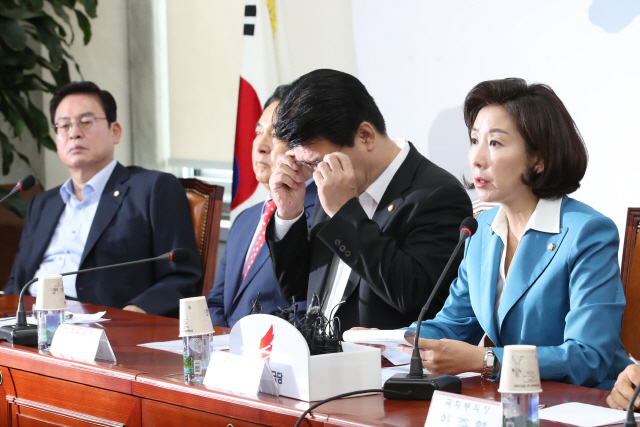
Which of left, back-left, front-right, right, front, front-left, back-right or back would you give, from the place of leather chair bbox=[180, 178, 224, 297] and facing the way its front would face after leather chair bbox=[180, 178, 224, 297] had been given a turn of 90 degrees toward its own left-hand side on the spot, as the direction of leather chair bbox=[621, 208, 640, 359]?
front

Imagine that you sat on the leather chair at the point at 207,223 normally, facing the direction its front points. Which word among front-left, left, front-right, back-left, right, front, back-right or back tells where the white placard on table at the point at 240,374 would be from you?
front-left

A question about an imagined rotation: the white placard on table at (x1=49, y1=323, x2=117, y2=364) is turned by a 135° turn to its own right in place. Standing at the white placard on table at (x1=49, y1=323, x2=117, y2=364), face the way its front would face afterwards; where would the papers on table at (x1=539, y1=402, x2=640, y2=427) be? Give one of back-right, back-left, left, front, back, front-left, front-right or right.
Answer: back-right

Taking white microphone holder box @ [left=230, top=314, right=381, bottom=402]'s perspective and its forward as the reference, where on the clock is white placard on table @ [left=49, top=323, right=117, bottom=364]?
The white placard on table is roughly at 3 o'clock from the white microphone holder box.

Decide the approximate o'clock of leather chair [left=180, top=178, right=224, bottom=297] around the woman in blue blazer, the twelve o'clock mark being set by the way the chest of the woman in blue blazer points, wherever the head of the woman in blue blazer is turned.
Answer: The leather chair is roughly at 3 o'clock from the woman in blue blazer.

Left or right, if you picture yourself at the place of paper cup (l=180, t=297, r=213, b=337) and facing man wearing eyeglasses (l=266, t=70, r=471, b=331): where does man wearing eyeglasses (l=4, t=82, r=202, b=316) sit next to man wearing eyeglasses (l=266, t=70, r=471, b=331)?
left

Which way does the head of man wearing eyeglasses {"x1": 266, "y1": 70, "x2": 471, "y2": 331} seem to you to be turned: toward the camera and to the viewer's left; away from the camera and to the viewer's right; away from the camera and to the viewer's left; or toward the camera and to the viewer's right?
toward the camera and to the viewer's left

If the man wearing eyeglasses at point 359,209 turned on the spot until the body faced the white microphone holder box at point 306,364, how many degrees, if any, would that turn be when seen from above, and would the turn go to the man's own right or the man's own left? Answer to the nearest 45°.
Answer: approximately 45° to the man's own left

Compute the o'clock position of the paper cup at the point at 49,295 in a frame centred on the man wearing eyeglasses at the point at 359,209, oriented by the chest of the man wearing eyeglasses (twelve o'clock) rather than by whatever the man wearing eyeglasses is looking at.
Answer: The paper cup is roughly at 1 o'clock from the man wearing eyeglasses.
